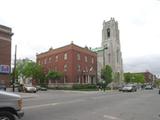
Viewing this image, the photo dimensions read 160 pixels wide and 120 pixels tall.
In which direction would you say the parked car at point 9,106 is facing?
to the viewer's right
